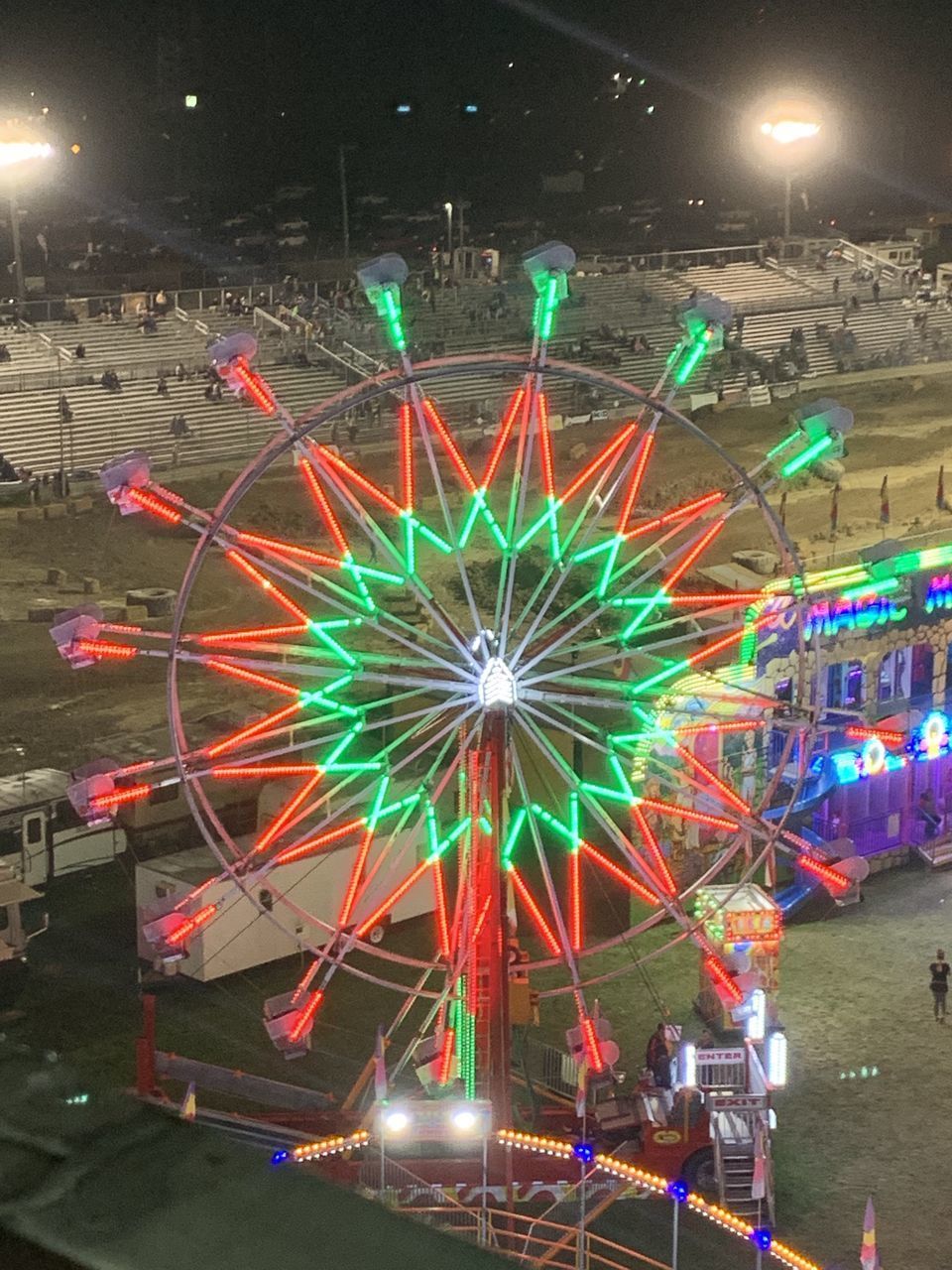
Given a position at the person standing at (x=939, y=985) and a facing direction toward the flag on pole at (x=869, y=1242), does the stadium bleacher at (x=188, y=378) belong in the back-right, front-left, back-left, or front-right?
back-right

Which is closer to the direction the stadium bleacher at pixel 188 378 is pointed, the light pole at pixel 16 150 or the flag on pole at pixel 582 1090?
the flag on pole

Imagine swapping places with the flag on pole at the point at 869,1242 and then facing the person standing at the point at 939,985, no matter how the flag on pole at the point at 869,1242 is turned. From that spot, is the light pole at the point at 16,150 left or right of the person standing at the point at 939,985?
left

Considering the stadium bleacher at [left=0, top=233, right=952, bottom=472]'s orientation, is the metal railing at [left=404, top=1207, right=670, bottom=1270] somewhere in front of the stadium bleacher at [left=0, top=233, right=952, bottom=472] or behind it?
in front

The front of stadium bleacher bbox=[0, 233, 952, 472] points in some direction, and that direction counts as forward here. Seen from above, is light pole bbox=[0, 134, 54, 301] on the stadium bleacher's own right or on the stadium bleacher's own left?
on the stadium bleacher's own right

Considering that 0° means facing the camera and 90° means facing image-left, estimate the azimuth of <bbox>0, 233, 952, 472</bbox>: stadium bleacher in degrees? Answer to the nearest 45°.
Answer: approximately 0°

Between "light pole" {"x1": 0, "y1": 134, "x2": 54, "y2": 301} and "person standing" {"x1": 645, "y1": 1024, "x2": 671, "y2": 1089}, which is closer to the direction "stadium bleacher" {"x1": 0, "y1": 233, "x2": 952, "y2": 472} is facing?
the person standing

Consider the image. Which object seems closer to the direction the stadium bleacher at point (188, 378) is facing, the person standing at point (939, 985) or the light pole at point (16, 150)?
the person standing

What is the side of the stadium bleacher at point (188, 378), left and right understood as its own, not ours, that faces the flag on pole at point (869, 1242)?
front

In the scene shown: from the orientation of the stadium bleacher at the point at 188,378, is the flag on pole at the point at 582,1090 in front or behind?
in front

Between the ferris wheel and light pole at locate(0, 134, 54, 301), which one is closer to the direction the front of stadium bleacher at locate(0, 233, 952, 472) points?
the ferris wheel

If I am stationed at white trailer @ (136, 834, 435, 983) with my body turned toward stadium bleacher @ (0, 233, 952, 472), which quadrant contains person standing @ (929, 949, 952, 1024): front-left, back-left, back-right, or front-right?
back-right
